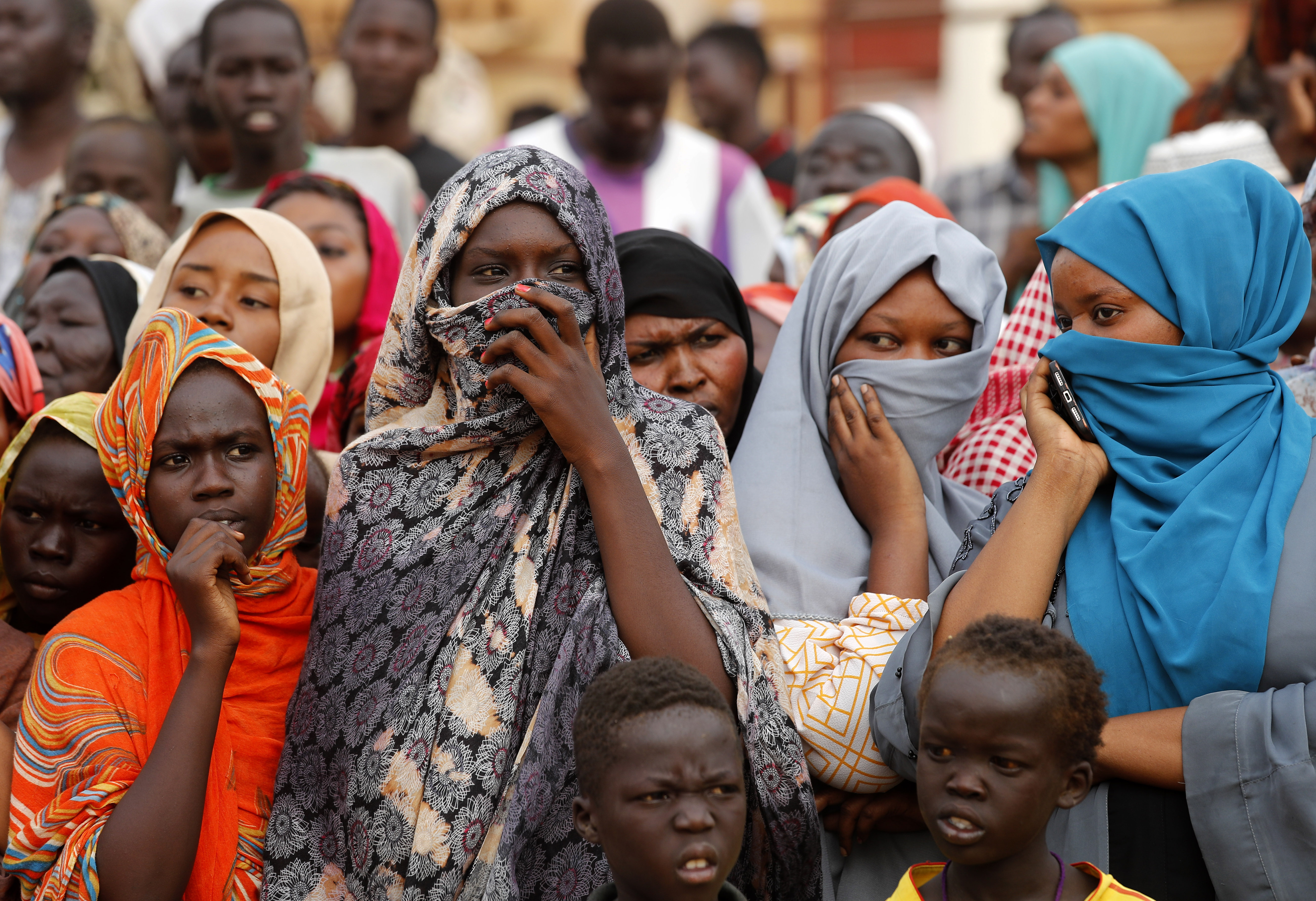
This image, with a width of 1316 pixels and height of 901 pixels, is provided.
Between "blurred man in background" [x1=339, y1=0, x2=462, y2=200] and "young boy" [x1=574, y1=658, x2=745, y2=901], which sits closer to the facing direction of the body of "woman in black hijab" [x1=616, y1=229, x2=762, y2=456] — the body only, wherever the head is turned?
the young boy

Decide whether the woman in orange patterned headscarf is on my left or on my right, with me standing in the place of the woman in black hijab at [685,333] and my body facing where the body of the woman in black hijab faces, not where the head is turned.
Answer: on my right

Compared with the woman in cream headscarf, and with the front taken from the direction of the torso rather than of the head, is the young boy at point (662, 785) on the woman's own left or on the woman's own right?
on the woman's own left

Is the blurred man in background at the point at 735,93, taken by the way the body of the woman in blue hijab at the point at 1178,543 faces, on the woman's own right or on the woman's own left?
on the woman's own right

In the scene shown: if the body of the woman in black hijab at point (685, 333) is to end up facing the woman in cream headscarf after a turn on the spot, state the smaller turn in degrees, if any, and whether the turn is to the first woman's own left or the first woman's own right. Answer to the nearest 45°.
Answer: approximately 90° to the first woman's own right

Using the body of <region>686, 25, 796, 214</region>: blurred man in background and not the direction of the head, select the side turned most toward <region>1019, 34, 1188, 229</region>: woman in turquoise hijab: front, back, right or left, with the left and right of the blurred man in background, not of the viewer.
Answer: left

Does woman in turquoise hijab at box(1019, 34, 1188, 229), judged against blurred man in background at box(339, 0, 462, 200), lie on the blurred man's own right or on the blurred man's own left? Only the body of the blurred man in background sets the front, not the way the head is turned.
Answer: on the blurred man's own left

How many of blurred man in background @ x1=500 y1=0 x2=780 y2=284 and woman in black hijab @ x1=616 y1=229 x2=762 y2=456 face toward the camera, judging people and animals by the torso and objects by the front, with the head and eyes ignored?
2

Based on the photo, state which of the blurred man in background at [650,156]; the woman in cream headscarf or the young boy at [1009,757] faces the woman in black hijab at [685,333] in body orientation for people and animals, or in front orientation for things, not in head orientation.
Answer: the blurred man in background
